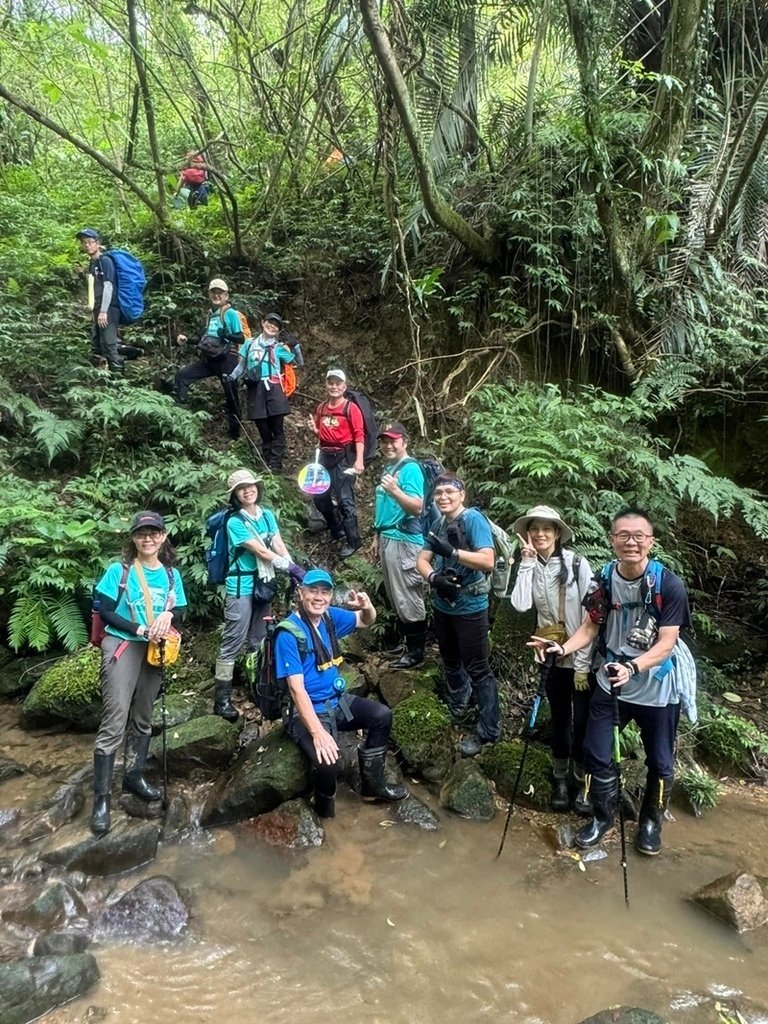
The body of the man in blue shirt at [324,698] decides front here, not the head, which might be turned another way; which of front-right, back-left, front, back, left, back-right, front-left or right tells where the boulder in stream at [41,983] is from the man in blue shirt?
right

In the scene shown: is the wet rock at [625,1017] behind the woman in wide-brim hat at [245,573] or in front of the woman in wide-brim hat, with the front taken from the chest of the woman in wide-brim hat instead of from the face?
in front

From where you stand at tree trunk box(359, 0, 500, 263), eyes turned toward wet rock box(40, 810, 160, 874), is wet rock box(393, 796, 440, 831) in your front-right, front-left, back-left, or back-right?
front-left

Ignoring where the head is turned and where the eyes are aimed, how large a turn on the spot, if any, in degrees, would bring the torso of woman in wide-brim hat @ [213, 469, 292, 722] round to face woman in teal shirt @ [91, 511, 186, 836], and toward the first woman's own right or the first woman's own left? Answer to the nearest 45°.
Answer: approximately 90° to the first woman's own right

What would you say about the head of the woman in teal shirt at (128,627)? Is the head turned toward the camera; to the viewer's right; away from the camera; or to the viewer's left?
toward the camera

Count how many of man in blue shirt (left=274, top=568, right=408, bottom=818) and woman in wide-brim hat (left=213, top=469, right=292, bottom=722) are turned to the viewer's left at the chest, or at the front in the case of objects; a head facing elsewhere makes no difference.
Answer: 0

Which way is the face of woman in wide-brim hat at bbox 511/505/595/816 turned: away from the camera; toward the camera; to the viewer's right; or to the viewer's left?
toward the camera

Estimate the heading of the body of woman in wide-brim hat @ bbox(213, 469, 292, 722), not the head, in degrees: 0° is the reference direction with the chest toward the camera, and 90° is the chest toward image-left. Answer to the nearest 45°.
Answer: approximately 315°

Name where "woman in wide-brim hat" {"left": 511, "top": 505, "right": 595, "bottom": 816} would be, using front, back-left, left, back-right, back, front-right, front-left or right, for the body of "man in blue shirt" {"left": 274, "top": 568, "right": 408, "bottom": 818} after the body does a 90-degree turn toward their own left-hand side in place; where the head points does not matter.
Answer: front-right

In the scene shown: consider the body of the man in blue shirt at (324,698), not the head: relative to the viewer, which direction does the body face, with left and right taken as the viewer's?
facing the viewer and to the right of the viewer

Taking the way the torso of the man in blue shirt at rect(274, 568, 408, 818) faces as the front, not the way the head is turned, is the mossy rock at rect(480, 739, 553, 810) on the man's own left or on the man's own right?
on the man's own left

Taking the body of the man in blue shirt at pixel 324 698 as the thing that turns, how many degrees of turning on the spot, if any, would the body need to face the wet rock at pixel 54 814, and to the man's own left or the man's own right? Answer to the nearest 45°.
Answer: approximately 135° to the man's own right

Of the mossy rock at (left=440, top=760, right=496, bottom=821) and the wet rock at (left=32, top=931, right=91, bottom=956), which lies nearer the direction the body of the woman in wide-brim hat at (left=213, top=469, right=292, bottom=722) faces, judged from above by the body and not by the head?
the mossy rock

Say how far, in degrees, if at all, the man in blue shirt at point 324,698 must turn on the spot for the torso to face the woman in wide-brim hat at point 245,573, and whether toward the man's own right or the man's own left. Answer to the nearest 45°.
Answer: approximately 180°

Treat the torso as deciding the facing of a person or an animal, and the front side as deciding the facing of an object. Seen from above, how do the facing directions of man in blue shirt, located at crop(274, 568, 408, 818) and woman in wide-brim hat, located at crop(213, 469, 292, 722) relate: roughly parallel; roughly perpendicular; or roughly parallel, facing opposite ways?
roughly parallel
